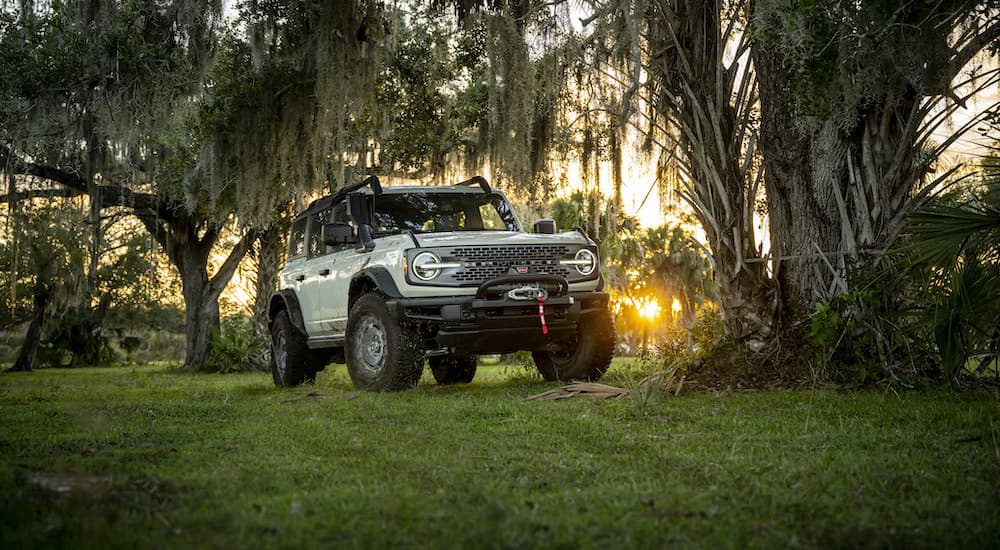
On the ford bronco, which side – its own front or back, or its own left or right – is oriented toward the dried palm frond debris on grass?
front

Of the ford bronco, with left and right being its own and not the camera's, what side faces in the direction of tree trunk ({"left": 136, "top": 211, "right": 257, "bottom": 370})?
back

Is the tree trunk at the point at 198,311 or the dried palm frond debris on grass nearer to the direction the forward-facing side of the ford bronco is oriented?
the dried palm frond debris on grass

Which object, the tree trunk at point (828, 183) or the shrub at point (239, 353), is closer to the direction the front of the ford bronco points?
the tree trunk

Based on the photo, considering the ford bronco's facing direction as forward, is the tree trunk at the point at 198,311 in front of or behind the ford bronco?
behind

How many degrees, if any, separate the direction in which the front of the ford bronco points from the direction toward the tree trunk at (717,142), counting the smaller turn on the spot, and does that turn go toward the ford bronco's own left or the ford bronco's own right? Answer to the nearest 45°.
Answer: approximately 45° to the ford bronco's own left

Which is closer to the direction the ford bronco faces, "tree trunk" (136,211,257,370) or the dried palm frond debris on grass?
the dried palm frond debris on grass

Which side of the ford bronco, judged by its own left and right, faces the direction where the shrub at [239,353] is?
back

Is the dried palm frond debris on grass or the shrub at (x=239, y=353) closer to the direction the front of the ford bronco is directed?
the dried palm frond debris on grass

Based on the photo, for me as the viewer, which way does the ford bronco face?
facing the viewer and to the right of the viewer
